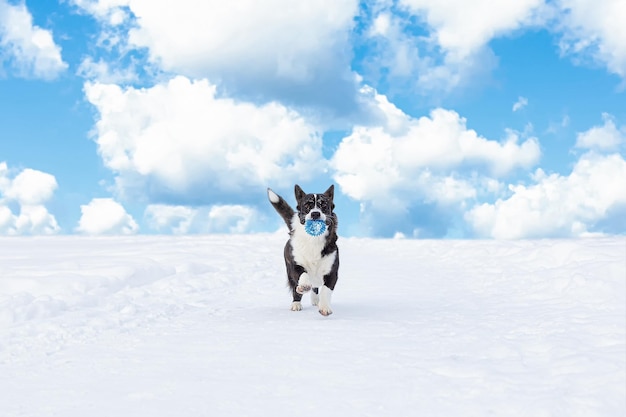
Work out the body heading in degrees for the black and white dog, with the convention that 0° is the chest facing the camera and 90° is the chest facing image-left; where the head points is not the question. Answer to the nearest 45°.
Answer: approximately 0°
